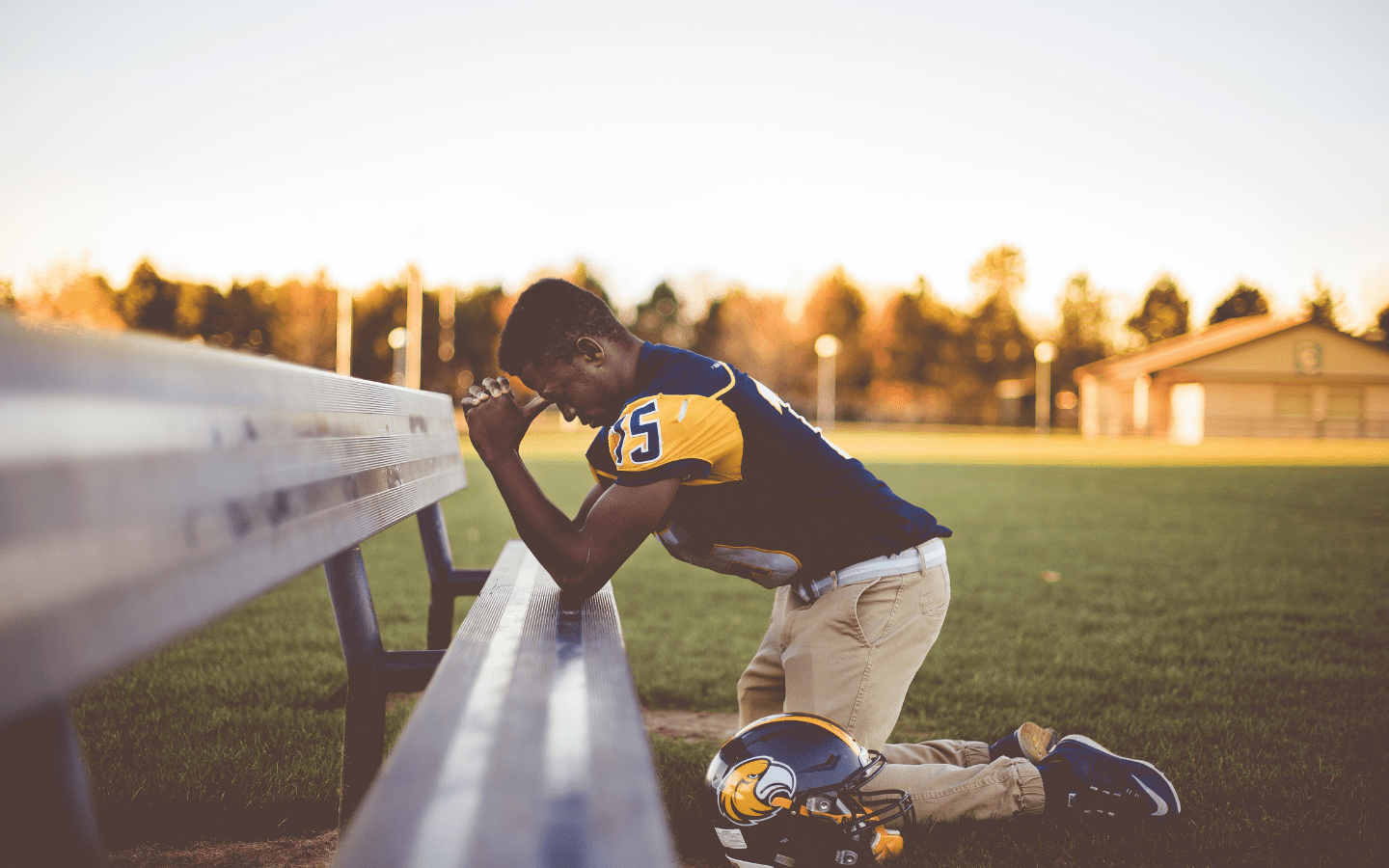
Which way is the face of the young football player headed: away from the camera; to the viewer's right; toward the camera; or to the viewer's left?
to the viewer's left

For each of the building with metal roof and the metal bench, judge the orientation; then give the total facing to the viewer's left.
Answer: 0

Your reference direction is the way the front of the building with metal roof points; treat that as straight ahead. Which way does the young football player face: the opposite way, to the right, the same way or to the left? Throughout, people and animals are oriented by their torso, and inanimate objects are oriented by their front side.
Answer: to the right

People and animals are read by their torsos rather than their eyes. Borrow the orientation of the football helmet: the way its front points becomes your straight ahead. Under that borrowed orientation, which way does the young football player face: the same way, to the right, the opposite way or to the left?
the opposite way

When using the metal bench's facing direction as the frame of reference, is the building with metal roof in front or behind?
in front

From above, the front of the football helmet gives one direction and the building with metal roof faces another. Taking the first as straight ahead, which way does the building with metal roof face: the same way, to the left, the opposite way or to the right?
to the right

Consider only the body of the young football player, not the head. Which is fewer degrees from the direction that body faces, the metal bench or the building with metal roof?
the metal bench

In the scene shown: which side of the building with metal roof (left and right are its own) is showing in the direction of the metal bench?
front

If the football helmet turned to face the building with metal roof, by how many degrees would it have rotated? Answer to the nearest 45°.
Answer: approximately 45° to its left

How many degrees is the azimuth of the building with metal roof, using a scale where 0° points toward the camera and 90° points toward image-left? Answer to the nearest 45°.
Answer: approximately 0°

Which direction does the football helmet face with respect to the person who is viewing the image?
facing to the right of the viewer

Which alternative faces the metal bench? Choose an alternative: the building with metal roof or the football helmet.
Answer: the building with metal roof

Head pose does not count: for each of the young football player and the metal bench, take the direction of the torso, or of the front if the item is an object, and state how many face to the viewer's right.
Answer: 1

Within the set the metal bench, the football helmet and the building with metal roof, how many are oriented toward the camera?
1

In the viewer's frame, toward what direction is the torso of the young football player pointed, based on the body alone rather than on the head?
to the viewer's left

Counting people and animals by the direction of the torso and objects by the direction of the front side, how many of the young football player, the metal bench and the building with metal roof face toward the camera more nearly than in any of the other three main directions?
1

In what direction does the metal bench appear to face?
to the viewer's right
